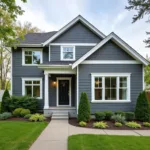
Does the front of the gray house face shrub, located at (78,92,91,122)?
yes

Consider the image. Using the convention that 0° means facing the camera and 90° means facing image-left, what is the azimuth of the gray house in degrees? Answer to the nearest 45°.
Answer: approximately 0°

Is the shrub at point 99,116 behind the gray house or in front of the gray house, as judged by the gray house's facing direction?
in front

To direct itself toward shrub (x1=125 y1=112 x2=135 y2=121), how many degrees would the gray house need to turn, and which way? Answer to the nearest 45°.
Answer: approximately 45° to its left

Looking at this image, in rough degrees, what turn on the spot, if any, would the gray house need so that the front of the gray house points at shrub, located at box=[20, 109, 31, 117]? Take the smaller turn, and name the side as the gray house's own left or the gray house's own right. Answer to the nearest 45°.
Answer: approximately 90° to the gray house's own right
